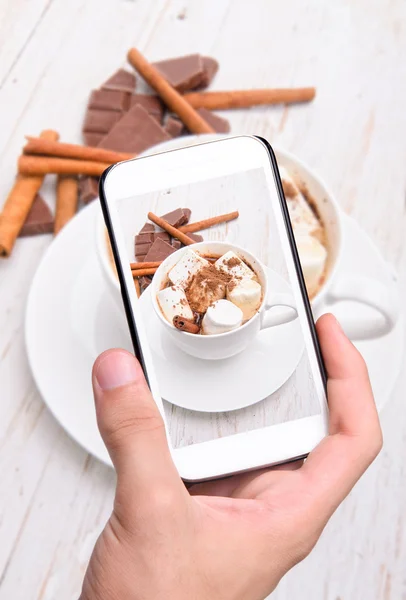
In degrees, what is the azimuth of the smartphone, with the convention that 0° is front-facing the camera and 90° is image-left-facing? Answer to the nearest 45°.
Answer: approximately 0°
